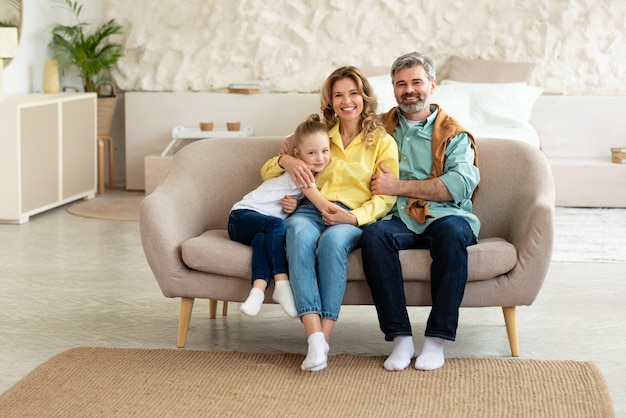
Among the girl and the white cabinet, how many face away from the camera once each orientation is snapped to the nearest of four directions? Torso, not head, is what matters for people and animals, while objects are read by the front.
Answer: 0

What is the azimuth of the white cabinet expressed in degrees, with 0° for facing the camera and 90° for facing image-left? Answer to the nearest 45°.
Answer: approximately 315°

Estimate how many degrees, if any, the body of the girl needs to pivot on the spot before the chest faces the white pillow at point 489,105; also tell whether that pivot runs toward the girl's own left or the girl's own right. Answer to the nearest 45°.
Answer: approximately 90° to the girl's own left

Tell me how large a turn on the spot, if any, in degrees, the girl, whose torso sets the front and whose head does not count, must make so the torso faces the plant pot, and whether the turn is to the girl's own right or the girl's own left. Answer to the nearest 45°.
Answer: approximately 135° to the girl's own left

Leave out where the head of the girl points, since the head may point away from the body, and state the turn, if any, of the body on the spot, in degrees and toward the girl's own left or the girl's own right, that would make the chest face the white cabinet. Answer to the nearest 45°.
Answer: approximately 180°

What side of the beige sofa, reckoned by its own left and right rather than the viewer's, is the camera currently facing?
front

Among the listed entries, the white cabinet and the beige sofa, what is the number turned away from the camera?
0

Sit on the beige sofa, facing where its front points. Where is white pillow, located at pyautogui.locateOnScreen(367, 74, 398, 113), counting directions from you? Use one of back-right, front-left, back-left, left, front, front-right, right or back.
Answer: back

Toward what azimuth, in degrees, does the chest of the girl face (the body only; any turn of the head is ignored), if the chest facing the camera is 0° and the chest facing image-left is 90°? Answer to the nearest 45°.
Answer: approximately 315°

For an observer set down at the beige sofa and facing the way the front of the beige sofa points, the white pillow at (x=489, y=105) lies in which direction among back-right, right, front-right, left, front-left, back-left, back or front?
back

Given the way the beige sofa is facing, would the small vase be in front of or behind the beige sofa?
behind

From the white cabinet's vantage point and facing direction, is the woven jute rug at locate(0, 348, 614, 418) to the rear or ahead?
ahead

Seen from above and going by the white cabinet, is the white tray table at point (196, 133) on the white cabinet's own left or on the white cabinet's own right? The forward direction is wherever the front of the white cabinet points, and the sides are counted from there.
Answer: on the white cabinet's own left

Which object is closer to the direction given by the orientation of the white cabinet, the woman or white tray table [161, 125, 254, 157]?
the woman
